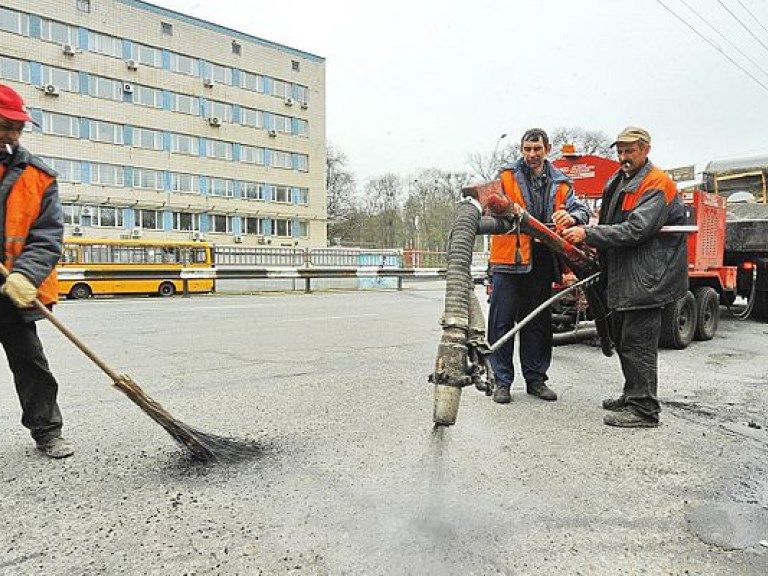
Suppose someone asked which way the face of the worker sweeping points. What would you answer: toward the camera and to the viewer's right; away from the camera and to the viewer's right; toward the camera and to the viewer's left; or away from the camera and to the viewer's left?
toward the camera and to the viewer's right

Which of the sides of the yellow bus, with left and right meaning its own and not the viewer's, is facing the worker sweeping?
left

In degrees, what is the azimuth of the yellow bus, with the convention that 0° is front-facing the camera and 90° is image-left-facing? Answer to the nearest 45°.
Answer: approximately 90°

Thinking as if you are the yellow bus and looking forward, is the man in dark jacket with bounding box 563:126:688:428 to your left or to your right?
on your left

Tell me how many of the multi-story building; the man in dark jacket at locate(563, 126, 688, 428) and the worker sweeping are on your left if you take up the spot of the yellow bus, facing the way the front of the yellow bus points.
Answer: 2

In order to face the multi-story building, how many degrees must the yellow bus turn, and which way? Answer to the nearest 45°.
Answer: approximately 90° to its right

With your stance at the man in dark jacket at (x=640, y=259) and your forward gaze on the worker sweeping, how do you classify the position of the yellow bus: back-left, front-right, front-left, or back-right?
front-right
